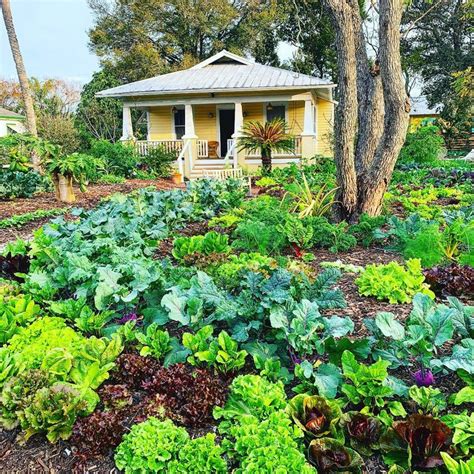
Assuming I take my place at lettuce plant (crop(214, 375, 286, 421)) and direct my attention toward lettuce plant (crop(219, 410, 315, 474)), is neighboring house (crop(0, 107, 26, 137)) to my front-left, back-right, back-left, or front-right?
back-right

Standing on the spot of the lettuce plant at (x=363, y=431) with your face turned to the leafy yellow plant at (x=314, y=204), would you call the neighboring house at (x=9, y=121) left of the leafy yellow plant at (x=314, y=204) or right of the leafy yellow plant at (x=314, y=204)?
left

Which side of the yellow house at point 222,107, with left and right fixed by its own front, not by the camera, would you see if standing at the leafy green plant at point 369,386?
front

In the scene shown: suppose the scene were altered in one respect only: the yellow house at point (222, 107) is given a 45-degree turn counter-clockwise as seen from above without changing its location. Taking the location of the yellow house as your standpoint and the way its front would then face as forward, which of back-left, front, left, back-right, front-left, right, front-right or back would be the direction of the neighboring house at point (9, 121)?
back

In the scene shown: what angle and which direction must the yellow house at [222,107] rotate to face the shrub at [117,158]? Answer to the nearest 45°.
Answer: approximately 45° to its right

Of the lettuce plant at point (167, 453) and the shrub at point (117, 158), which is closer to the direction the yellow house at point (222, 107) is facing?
the lettuce plant

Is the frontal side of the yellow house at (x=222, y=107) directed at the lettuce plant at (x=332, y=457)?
yes

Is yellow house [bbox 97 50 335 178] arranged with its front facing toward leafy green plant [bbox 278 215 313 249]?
yes

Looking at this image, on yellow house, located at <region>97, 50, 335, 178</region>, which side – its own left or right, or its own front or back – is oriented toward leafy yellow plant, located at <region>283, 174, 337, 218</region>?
front

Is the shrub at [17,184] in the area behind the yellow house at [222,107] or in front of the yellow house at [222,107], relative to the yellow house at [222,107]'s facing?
in front

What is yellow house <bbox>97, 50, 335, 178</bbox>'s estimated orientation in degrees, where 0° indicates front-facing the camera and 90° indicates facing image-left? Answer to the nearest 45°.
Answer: approximately 0°

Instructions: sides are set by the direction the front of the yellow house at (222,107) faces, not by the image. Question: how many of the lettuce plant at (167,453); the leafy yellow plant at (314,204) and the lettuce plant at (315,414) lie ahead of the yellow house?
3

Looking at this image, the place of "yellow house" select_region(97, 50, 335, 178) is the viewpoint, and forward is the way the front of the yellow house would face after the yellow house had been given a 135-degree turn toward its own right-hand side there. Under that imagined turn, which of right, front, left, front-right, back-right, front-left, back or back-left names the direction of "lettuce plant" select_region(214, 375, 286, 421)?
back-left

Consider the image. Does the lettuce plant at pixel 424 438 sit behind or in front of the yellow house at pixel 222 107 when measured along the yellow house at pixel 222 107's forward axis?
in front

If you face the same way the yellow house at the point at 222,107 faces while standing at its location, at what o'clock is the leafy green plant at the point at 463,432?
The leafy green plant is roughly at 12 o'clock from the yellow house.
